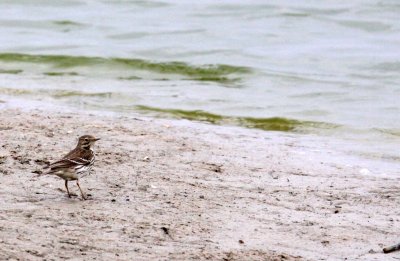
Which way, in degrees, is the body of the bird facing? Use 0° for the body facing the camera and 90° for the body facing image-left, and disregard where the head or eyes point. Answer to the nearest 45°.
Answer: approximately 270°
